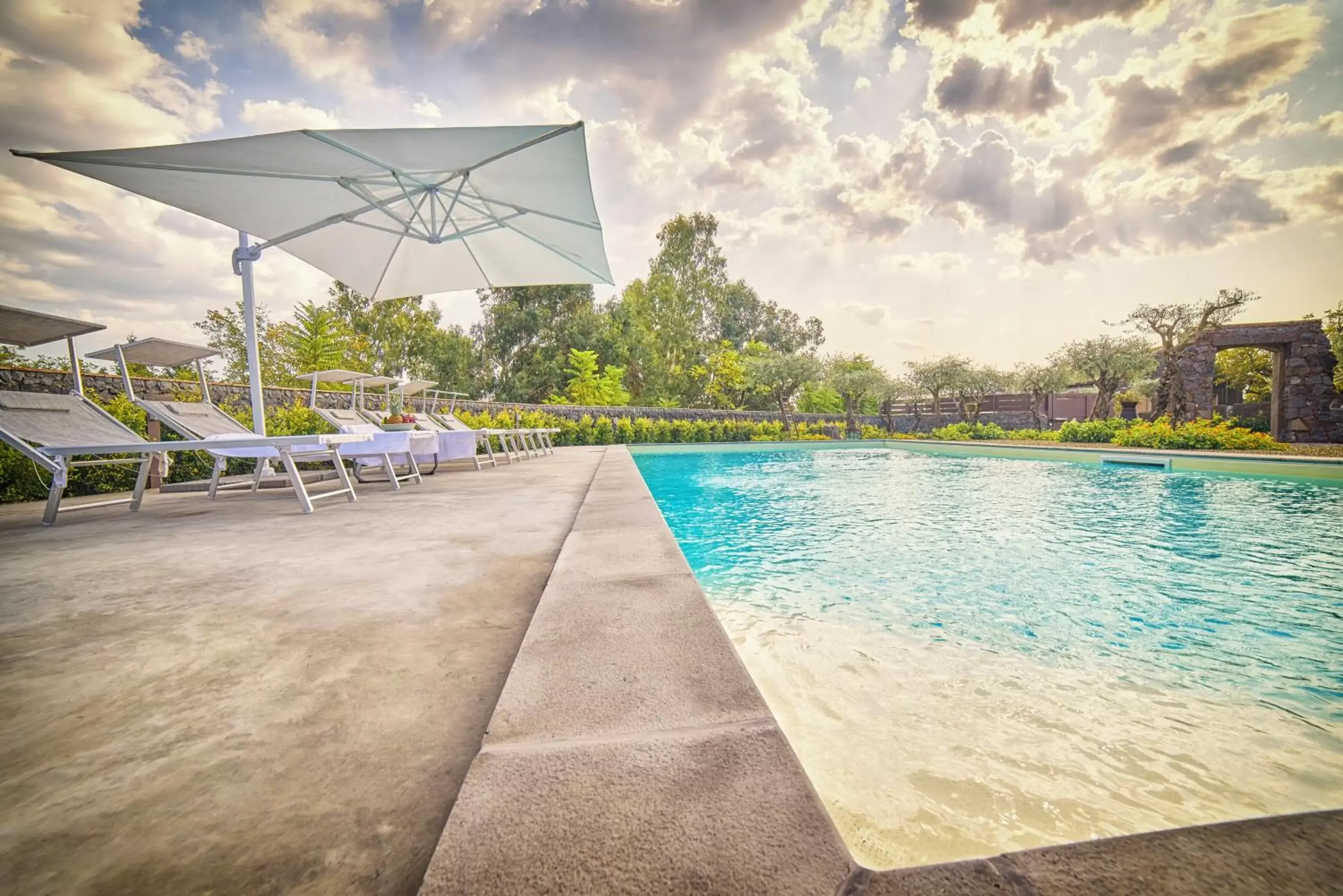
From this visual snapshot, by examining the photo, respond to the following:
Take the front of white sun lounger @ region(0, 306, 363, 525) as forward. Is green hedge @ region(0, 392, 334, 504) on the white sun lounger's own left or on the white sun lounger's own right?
on the white sun lounger's own left

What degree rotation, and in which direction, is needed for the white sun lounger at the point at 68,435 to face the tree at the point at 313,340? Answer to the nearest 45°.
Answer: approximately 90° to its left

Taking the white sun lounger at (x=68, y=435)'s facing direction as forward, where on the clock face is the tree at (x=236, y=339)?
The tree is roughly at 9 o'clock from the white sun lounger.

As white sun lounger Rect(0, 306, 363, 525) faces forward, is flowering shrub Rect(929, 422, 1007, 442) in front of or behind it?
in front

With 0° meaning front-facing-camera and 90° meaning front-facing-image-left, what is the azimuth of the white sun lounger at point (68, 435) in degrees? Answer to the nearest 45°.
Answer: approximately 270°

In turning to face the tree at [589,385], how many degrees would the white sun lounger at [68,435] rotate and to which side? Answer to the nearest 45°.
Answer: approximately 45° to its left

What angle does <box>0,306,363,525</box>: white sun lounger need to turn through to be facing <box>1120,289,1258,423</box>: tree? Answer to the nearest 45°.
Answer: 0° — it already faces it
